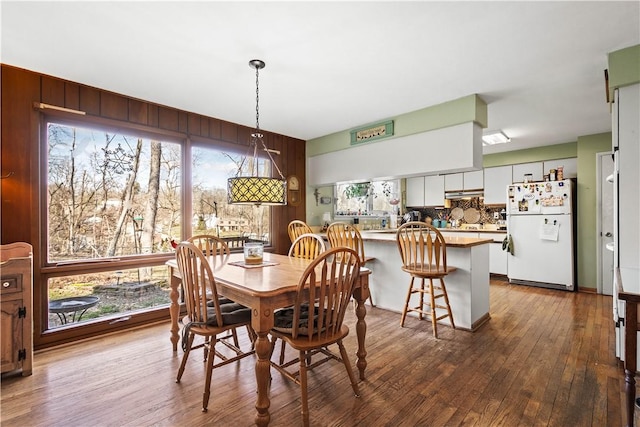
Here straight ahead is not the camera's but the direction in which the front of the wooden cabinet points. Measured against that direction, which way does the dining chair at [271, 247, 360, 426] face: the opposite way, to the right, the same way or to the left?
the opposite way

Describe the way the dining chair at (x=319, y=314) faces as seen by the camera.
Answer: facing away from the viewer and to the left of the viewer

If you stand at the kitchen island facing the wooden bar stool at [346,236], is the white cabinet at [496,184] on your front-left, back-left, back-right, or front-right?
back-right

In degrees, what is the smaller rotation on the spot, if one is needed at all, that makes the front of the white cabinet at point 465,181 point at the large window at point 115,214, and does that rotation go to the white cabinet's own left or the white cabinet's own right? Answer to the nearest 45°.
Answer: approximately 45° to the white cabinet's own right

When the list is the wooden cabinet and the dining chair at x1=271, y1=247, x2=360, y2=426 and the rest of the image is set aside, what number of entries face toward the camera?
1

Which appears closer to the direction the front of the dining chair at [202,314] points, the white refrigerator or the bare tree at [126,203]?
the white refrigerator

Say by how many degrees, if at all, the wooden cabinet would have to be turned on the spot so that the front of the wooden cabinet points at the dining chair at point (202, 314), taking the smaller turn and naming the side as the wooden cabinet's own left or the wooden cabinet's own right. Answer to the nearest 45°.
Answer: approximately 45° to the wooden cabinet's own left

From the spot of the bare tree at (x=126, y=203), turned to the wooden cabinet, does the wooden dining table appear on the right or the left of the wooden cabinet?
left

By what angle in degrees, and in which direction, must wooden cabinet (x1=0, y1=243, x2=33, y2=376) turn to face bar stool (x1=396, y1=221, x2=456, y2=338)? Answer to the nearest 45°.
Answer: approximately 45° to its left

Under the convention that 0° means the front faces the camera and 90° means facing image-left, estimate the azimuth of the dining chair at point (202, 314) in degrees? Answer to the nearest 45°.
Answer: approximately 225°

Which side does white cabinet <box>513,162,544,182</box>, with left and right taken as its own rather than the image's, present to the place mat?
front
